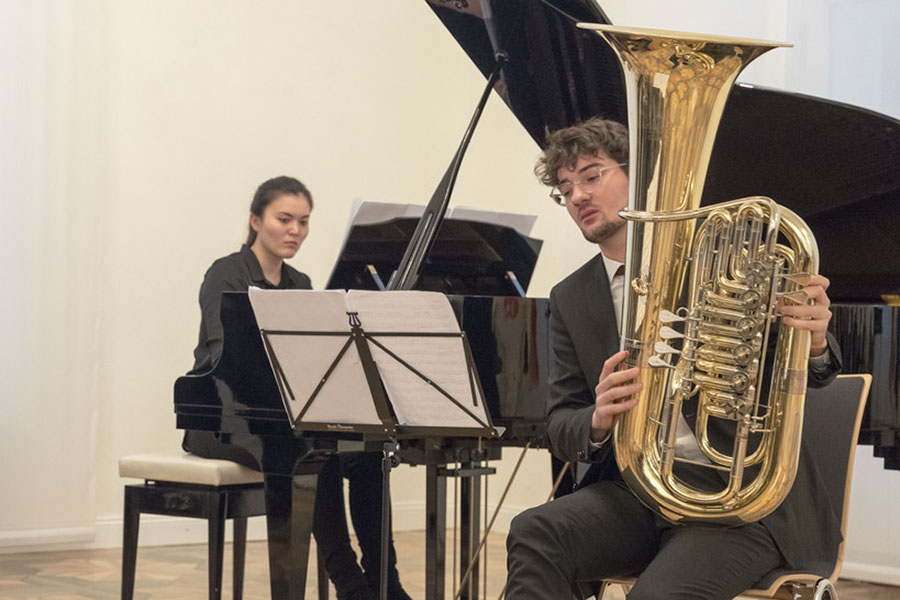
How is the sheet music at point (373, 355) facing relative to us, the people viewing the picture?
facing away from the viewer and to the right of the viewer

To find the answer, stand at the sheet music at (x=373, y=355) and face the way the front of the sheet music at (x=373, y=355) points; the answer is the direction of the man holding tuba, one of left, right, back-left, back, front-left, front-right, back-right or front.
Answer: right

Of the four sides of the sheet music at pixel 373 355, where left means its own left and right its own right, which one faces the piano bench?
left

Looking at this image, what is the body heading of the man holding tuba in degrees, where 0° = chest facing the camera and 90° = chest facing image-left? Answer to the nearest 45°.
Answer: approximately 45°

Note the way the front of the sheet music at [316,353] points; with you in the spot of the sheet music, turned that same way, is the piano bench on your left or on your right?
on your left

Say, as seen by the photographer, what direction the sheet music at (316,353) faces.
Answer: facing away from the viewer and to the right of the viewer

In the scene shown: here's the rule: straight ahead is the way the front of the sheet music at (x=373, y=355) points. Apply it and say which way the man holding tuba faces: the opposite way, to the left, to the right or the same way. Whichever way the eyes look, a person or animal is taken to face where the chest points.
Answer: the opposite way

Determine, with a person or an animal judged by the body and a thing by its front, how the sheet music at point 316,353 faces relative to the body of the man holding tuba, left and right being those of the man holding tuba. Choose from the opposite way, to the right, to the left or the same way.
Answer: the opposite way

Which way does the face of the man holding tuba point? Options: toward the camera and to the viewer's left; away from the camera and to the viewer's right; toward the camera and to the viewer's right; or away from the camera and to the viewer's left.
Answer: toward the camera and to the viewer's left
